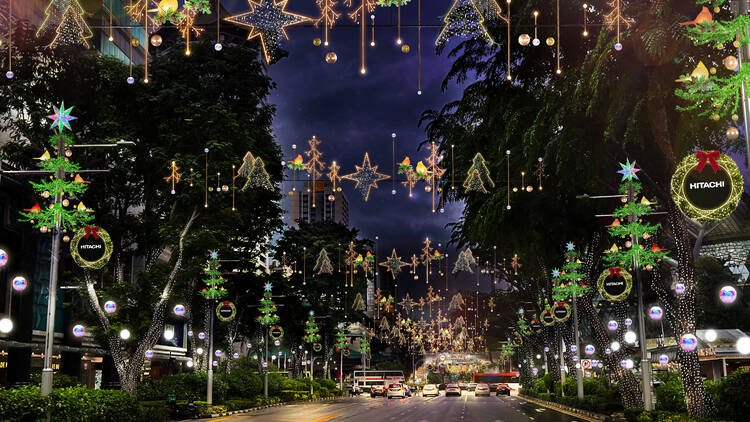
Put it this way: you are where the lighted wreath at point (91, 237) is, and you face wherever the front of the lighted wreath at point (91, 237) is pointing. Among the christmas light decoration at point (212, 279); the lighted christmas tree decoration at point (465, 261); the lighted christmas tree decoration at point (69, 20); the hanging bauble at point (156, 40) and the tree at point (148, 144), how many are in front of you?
2

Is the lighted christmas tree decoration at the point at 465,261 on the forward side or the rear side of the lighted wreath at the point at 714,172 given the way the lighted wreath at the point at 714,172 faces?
on the rear side

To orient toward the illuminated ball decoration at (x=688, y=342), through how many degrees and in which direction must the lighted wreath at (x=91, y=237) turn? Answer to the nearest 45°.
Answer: approximately 90° to its left

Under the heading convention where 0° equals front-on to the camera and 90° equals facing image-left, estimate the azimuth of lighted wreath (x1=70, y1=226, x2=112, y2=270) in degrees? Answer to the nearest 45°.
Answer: approximately 0°

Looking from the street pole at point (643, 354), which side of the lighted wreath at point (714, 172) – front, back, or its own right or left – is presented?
back

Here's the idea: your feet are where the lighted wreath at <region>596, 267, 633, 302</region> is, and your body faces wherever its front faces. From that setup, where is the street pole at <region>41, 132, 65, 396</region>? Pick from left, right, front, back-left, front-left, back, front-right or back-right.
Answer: front-right

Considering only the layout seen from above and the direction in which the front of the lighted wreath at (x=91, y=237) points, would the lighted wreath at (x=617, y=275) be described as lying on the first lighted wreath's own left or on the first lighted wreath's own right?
on the first lighted wreath's own left

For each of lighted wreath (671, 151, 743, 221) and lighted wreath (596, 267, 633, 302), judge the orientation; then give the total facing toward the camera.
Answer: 2
